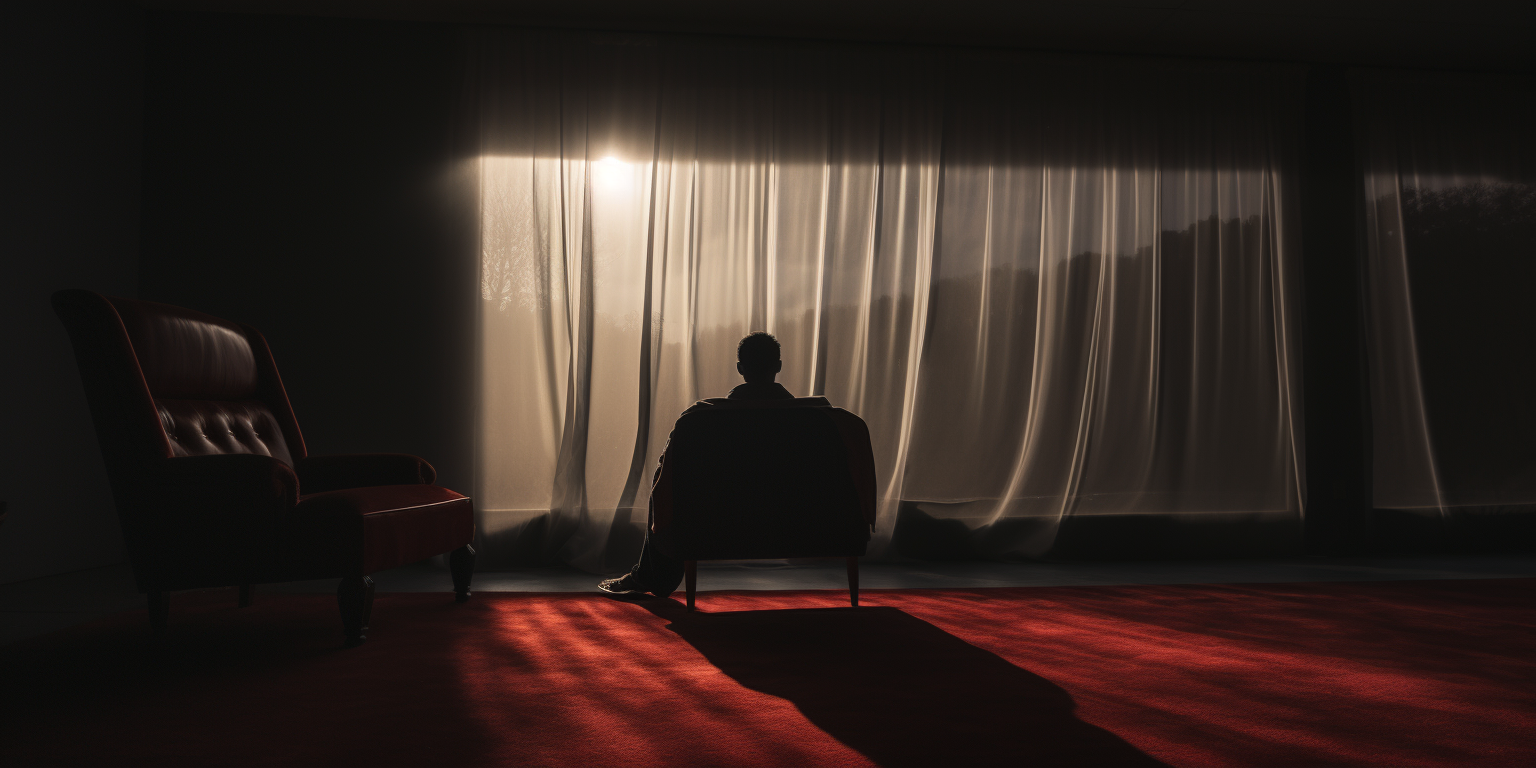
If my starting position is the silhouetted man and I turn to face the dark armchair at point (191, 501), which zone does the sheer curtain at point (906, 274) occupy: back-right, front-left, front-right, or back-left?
back-right

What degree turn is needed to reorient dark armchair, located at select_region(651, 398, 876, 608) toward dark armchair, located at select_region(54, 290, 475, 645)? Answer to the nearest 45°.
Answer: approximately 90° to its left

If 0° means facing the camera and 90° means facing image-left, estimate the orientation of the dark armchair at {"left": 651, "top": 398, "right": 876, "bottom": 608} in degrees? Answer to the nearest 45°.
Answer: approximately 180°

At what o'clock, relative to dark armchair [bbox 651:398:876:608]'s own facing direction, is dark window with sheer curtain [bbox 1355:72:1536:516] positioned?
The dark window with sheer curtain is roughly at 2 o'clock from the dark armchair.

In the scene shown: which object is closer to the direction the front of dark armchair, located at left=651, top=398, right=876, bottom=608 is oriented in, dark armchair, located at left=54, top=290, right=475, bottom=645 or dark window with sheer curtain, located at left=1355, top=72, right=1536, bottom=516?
the dark window with sheer curtain

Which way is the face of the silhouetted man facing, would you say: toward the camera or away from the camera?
away from the camera
